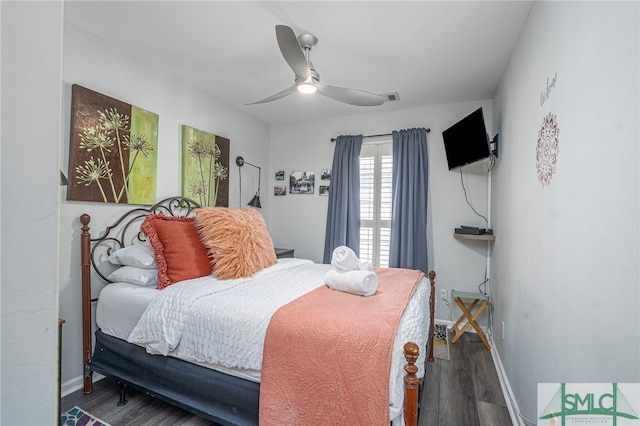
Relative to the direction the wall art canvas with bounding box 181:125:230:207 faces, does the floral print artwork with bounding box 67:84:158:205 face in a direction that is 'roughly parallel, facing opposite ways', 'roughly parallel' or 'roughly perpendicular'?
roughly parallel

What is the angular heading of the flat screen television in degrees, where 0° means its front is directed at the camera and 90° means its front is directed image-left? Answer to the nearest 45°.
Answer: approximately 45°

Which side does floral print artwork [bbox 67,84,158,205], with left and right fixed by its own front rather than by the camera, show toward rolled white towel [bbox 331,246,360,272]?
front

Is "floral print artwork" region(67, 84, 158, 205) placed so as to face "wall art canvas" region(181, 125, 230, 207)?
no

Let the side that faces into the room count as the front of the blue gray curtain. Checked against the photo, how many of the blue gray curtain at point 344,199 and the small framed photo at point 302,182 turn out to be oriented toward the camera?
2

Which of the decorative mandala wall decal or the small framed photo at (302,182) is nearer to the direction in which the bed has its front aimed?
the decorative mandala wall decal

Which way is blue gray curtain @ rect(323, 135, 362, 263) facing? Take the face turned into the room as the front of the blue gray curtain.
toward the camera

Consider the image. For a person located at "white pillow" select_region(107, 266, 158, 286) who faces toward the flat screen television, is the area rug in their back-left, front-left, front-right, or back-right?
back-right

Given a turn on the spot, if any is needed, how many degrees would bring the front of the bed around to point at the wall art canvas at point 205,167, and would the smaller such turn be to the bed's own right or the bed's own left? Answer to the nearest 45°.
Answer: approximately 135° to the bed's own left

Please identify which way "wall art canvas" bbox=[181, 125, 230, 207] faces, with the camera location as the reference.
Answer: facing the viewer and to the right of the viewer

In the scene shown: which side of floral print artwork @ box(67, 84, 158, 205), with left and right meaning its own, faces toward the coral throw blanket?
front

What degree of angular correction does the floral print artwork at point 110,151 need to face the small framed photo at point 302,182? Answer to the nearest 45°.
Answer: approximately 45° to its left

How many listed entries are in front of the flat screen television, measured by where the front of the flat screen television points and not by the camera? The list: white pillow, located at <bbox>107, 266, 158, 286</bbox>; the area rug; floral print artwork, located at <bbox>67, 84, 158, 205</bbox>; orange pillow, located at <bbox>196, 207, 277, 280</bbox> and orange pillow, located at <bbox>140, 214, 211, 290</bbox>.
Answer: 5

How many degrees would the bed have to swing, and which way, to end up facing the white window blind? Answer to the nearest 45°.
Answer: approximately 90° to its left

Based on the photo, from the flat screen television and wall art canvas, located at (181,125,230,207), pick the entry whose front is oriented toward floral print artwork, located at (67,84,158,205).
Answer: the flat screen television

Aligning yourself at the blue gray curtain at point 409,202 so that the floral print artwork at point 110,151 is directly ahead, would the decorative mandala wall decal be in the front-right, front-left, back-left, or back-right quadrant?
front-left

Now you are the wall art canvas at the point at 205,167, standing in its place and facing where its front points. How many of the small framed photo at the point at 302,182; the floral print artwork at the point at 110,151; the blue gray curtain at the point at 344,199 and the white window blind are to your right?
1
